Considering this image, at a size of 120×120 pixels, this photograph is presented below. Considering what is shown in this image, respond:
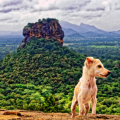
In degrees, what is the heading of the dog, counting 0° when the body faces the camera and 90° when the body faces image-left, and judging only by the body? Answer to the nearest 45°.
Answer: approximately 315°

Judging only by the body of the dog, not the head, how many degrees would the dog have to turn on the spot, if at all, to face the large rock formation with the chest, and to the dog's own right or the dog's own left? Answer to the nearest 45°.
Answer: approximately 135° to the dog's own left
